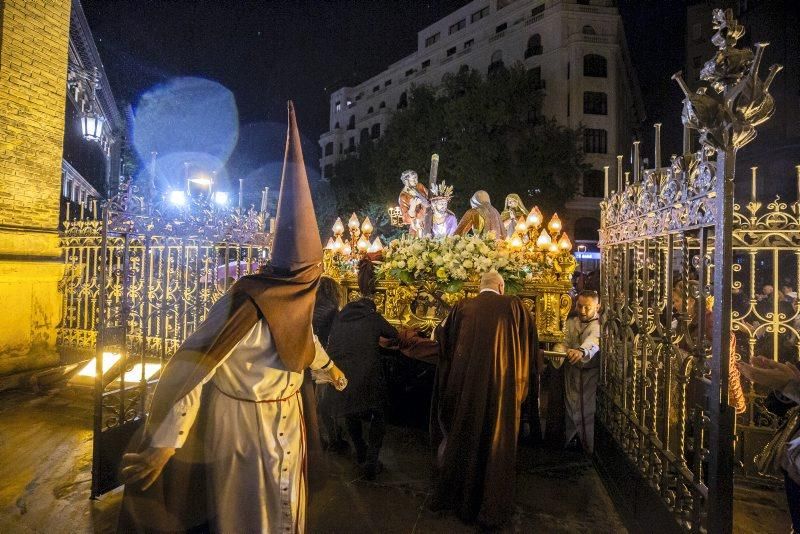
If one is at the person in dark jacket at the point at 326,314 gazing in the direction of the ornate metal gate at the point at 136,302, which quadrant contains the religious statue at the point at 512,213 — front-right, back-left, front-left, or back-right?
back-right

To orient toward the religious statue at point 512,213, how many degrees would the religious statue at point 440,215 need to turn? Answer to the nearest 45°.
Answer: approximately 135° to its left

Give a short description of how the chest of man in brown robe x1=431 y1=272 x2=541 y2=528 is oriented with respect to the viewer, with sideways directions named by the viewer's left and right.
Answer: facing away from the viewer

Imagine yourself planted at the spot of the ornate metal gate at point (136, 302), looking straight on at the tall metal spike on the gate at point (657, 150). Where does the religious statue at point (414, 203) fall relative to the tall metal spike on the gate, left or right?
left

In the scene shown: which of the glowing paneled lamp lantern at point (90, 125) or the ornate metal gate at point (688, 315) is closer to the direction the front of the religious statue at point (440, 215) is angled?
the ornate metal gate

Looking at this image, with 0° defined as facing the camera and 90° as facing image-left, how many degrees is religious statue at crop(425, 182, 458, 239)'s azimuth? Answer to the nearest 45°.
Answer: approximately 0°

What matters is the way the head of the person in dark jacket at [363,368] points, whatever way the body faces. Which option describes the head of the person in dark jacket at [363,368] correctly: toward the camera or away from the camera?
away from the camera

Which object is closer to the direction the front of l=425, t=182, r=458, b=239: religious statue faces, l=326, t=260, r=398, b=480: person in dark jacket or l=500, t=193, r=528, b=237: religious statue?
the person in dark jacket

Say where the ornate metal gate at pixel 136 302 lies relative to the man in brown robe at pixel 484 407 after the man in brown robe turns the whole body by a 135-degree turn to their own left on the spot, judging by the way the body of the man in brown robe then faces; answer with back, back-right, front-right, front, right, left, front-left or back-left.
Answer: front-right

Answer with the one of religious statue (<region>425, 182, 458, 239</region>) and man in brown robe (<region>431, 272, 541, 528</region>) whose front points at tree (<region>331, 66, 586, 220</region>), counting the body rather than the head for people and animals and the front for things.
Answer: the man in brown robe

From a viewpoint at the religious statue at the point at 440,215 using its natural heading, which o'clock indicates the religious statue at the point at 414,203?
the religious statue at the point at 414,203 is roughly at 4 o'clock from the religious statue at the point at 440,215.
